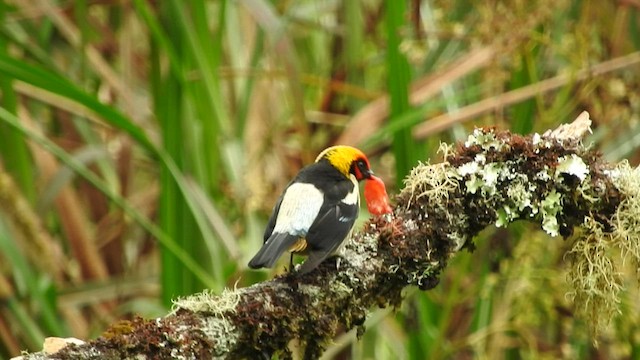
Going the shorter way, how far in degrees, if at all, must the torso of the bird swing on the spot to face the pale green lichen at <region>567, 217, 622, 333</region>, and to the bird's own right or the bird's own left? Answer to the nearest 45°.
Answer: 0° — it already faces it

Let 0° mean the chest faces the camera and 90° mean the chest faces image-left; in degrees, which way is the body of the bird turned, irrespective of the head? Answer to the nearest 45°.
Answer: approximately 225°
